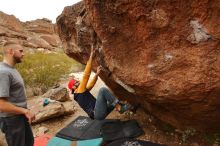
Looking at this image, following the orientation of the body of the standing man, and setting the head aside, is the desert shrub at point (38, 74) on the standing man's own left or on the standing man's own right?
on the standing man's own left

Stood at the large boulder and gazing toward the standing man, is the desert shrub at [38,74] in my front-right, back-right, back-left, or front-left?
front-right

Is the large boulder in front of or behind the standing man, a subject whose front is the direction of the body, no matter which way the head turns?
in front

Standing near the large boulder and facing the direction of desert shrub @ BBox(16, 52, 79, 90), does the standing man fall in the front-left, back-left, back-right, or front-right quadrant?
front-left

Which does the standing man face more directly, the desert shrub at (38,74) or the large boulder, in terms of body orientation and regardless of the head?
the large boulder

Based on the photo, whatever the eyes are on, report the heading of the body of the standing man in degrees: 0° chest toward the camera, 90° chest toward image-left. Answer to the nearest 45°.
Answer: approximately 270°

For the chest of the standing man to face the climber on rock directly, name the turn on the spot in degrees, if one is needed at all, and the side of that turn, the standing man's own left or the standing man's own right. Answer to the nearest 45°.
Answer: approximately 45° to the standing man's own left

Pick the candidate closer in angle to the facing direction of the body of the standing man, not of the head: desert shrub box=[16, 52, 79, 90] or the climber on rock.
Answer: the climber on rock

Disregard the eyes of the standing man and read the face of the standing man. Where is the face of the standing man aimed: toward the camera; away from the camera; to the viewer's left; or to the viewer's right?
to the viewer's right
